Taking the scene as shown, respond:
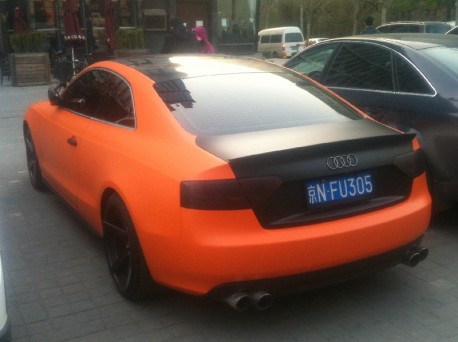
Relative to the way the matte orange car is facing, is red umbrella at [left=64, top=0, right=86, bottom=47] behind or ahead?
ahead

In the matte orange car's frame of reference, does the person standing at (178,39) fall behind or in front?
in front

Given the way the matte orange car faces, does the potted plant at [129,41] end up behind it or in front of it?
in front

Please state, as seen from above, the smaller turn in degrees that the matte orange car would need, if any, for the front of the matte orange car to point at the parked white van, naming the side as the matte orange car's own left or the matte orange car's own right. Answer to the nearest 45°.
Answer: approximately 45° to the matte orange car's own right

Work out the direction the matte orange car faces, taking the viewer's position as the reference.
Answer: facing away from the viewer and to the left of the viewer
